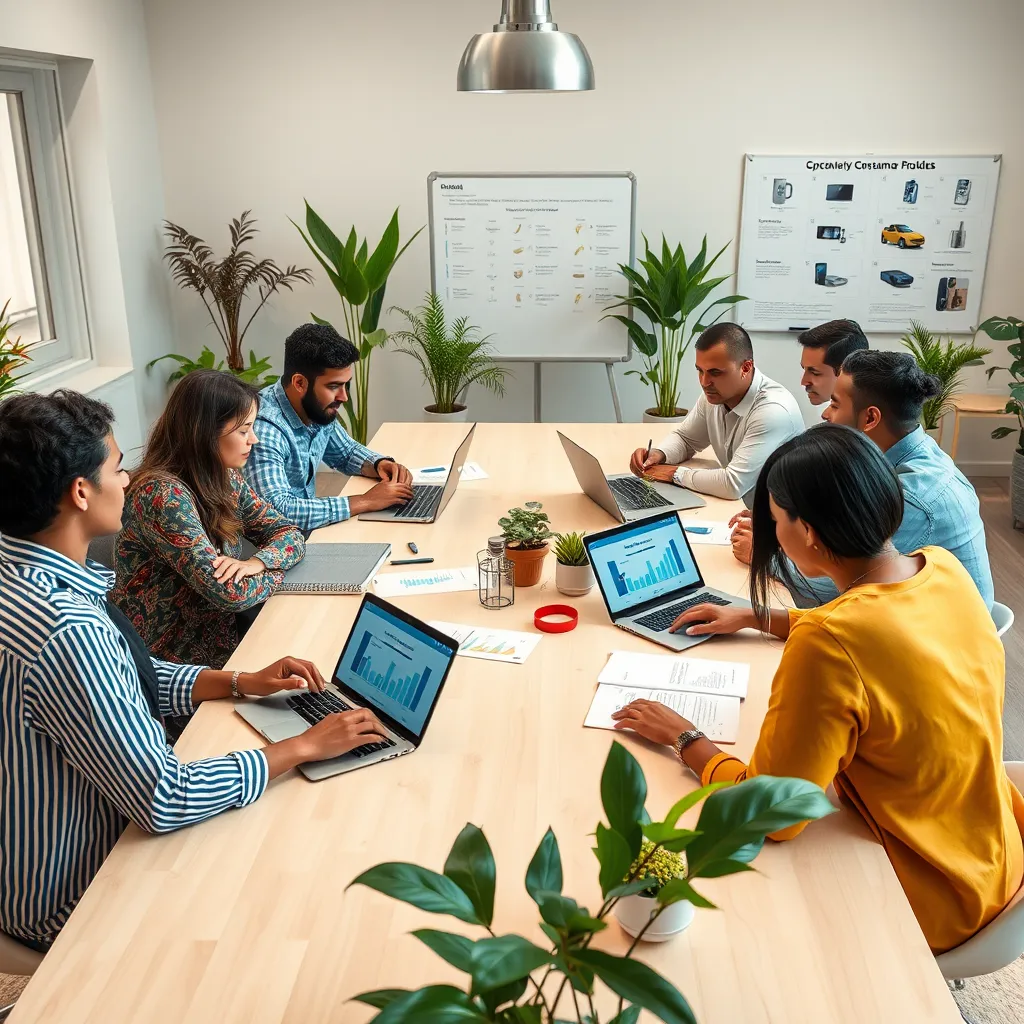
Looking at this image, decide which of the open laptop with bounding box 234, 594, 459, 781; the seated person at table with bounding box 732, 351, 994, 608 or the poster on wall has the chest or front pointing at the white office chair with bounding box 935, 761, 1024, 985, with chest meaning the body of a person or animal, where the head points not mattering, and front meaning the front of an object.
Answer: the poster on wall

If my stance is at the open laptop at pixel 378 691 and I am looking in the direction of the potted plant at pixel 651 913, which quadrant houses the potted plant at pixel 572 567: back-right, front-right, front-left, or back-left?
back-left

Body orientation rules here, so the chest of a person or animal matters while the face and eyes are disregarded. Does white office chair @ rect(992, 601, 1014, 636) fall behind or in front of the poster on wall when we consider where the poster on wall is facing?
in front

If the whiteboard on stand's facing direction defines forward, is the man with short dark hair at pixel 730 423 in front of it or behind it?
in front

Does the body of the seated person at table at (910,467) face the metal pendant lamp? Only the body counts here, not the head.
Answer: yes

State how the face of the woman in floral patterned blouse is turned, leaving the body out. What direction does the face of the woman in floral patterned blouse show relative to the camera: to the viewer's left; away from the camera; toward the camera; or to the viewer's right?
to the viewer's right

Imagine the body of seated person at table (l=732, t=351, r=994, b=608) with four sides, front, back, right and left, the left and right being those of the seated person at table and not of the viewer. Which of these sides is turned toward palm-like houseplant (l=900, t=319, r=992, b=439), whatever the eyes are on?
right

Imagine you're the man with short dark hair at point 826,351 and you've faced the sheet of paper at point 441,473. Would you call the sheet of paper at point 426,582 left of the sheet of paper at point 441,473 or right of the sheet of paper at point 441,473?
left

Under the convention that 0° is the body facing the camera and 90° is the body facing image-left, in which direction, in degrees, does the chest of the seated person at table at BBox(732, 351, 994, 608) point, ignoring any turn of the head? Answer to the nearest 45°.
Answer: approximately 90°

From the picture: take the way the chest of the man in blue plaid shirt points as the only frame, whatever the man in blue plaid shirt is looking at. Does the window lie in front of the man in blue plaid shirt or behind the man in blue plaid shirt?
behind

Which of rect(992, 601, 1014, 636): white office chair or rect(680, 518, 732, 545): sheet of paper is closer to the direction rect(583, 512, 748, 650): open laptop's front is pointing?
the white office chair

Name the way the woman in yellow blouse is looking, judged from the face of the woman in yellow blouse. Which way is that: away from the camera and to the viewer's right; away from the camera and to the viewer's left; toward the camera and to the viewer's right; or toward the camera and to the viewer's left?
away from the camera and to the viewer's left

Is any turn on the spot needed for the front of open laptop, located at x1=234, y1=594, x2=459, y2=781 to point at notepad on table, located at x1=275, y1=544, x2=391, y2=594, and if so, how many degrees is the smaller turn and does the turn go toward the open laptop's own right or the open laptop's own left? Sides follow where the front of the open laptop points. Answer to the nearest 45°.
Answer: approximately 135° to the open laptop's own right

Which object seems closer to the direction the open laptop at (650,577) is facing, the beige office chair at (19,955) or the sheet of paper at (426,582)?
the beige office chair

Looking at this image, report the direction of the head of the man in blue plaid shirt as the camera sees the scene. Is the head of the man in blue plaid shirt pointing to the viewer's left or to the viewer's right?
to the viewer's right

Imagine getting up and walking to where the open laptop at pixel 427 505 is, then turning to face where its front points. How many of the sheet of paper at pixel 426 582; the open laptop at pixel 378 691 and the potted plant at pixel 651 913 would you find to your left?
3
